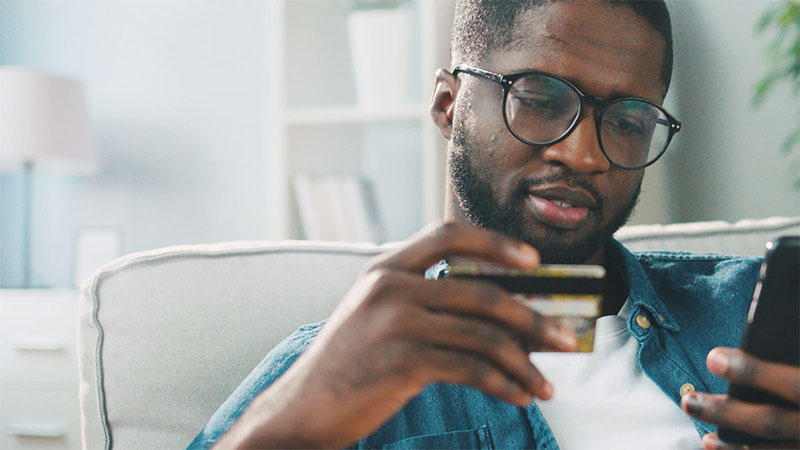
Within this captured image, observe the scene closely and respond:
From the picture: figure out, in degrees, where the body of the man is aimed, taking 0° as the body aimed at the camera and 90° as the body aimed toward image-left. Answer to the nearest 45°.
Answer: approximately 315°

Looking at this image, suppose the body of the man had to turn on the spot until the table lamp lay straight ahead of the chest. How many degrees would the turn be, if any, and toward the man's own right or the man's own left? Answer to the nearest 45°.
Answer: approximately 180°

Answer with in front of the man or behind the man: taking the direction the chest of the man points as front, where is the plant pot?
behind

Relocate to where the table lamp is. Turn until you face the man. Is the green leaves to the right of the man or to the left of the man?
left

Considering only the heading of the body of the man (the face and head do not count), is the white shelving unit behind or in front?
behind

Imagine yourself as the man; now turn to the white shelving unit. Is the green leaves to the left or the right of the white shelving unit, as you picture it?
right

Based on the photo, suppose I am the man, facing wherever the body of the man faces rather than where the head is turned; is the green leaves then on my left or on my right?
on my left

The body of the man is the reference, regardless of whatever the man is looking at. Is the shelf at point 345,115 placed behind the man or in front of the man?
behind
